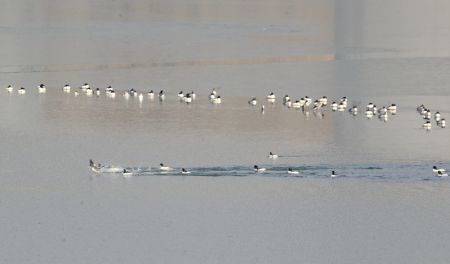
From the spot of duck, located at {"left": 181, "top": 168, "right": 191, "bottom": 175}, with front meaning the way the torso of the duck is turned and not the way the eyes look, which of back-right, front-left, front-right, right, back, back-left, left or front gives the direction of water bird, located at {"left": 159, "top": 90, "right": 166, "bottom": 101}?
right

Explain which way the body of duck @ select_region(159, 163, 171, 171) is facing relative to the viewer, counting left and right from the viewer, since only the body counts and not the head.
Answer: facing to the left of the viewer

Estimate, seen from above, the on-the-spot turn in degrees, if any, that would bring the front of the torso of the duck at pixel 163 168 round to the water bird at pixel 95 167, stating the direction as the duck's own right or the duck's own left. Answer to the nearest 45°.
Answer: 0° — it already faces it

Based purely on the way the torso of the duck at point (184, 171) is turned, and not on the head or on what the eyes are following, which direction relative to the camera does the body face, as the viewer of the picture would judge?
to the viewer's left

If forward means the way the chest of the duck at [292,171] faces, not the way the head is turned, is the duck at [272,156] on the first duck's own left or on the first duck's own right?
on the first duck's own right
